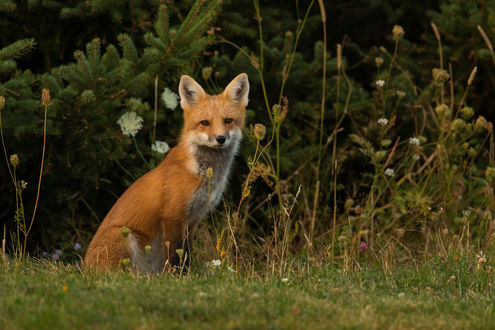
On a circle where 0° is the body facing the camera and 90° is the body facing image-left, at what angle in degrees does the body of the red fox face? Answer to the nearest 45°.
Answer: approximately 315°

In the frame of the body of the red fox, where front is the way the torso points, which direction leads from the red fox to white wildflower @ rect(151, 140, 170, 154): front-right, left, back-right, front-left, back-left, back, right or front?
back-left

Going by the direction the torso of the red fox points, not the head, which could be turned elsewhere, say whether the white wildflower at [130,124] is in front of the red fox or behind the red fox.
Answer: behind

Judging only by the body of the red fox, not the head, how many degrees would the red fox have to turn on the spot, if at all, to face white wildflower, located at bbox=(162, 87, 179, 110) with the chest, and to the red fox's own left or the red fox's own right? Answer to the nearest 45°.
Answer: approximately 135° to the red fox's own left
